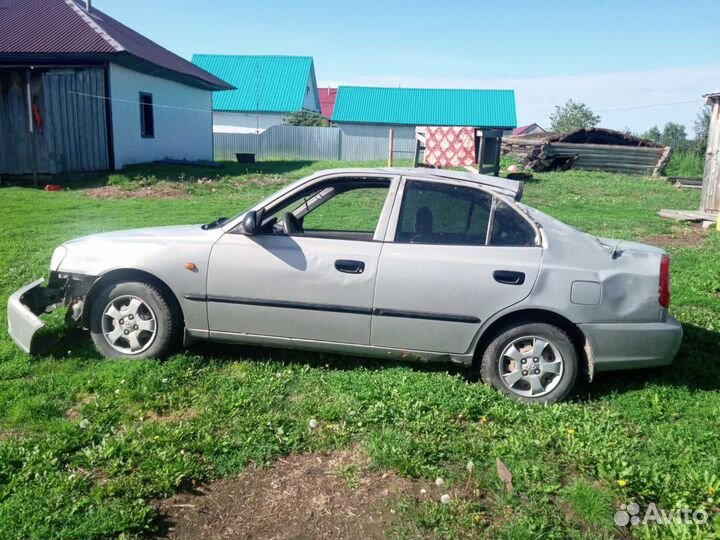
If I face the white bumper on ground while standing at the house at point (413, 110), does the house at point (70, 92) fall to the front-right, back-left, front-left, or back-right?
front-right

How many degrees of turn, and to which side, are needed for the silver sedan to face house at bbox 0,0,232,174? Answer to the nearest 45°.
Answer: approximately 45° to its right

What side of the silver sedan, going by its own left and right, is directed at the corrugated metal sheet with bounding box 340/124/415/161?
right

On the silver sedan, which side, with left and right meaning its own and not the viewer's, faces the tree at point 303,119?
right

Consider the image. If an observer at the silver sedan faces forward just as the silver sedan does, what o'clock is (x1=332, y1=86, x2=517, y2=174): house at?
The house is roughly at 3 o'clock from the silver sedan.

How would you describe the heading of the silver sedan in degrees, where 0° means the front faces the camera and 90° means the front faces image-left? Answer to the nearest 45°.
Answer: approximately 90°

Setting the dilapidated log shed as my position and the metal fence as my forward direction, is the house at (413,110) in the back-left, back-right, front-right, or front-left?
front-right

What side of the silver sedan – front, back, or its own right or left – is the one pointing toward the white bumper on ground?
front

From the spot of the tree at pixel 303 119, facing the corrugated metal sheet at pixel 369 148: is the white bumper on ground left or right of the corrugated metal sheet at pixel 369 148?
right

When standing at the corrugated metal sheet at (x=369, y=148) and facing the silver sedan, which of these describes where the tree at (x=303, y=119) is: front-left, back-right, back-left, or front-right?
back-right
